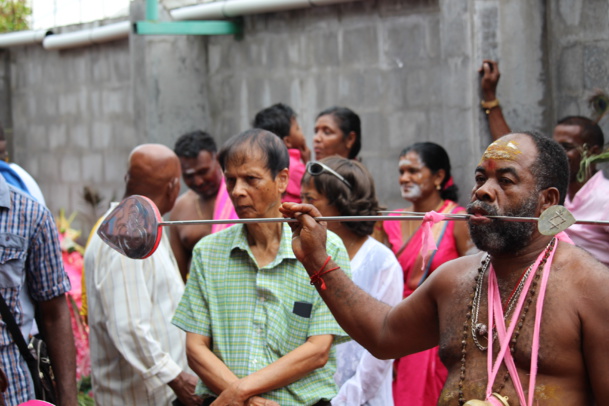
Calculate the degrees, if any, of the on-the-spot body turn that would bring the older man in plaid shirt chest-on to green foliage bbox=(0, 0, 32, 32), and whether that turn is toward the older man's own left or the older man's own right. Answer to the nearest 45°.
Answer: approximately 180°

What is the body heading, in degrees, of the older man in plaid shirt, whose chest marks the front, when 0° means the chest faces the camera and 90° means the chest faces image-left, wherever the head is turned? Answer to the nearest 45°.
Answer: approximately 0°

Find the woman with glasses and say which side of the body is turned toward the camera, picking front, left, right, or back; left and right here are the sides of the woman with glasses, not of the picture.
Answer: left

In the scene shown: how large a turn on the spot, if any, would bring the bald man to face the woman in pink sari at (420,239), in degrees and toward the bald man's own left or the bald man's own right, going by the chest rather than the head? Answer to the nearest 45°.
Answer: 0° — they already face them

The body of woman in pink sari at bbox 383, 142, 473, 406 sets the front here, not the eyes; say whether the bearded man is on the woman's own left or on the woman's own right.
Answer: on the woman's own left

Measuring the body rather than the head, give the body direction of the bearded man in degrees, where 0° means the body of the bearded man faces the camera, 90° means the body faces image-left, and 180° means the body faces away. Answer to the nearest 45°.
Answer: approximately 45°

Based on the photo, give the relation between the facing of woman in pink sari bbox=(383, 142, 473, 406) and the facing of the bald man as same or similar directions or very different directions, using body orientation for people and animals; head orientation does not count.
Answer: very different directions

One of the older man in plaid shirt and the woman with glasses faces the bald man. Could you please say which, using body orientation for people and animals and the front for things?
the woman with glasses

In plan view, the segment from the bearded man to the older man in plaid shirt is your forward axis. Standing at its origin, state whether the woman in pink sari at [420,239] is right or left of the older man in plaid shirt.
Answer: right

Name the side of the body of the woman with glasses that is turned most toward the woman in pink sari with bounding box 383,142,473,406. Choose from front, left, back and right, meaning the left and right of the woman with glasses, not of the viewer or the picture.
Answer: back

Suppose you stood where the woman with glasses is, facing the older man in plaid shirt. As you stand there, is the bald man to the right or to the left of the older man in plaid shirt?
right

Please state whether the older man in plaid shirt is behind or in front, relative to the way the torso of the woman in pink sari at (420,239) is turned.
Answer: in front

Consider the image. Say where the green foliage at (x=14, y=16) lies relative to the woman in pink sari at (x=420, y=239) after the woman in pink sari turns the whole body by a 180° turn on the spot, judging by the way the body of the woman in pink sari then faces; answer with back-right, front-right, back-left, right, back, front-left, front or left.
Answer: left

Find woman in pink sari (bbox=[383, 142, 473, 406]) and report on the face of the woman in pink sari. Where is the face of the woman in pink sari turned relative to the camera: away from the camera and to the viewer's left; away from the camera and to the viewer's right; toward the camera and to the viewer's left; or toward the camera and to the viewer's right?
toward the camera and to the viewer's left
